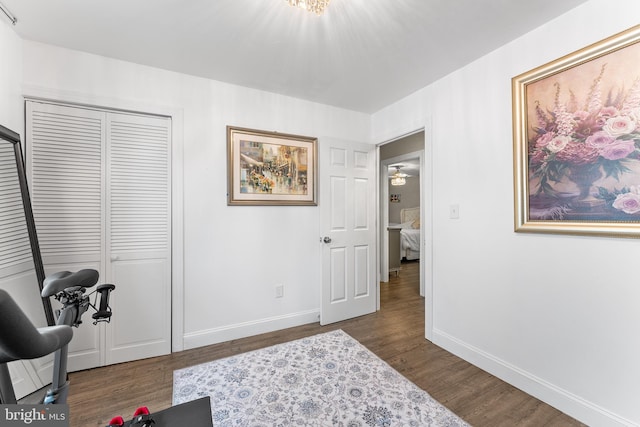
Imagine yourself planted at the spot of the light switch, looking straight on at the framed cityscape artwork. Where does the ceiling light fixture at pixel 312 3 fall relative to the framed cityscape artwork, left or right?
left

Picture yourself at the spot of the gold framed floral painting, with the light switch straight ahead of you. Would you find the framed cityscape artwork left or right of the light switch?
left

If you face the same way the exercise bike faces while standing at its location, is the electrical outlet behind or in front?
behind

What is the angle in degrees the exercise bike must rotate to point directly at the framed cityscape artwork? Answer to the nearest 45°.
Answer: approximately 180°

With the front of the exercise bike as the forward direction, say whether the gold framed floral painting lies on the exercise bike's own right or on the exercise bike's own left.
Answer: on the exercise bike's own left

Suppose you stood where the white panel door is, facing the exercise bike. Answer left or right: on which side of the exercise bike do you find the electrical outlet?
right
